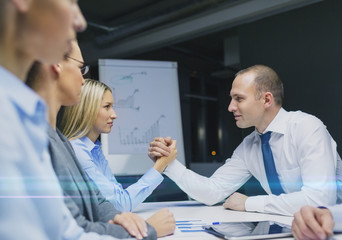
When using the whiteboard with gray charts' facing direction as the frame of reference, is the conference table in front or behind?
in front

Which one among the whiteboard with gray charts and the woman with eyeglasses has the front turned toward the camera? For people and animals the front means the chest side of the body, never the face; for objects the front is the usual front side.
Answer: the whiteboard with gray charts

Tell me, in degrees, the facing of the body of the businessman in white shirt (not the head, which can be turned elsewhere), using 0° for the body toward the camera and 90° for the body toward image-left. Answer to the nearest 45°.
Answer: approximately 45°

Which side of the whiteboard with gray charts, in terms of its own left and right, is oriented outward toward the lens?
front

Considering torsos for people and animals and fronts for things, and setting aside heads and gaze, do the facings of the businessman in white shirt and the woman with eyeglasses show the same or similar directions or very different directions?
very different directions

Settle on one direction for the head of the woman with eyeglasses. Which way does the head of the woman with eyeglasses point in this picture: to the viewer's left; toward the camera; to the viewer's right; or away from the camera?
to the viewer's right

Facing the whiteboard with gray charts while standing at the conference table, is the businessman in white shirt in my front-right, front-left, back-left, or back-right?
front-right

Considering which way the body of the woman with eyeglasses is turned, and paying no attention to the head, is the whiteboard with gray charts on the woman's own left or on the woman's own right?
on the woman's own left

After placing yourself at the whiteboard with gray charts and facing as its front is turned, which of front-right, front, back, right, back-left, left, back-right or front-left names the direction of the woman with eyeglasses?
front

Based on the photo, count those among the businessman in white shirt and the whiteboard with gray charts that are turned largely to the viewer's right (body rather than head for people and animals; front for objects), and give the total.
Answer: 0

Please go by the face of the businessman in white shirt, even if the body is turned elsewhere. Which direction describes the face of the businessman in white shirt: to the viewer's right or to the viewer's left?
to the viewer's left

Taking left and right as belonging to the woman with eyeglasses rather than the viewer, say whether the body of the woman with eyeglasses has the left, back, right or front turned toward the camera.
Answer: right

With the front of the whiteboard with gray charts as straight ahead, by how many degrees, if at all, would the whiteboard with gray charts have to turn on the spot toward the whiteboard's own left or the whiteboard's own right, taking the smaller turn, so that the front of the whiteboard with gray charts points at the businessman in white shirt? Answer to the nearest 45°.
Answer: approximately 45° to the whiteboard's own left

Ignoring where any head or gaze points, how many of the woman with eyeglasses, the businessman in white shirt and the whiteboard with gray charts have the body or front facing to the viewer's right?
1

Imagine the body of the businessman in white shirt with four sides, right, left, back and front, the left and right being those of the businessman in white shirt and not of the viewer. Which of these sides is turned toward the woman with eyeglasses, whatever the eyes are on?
front
